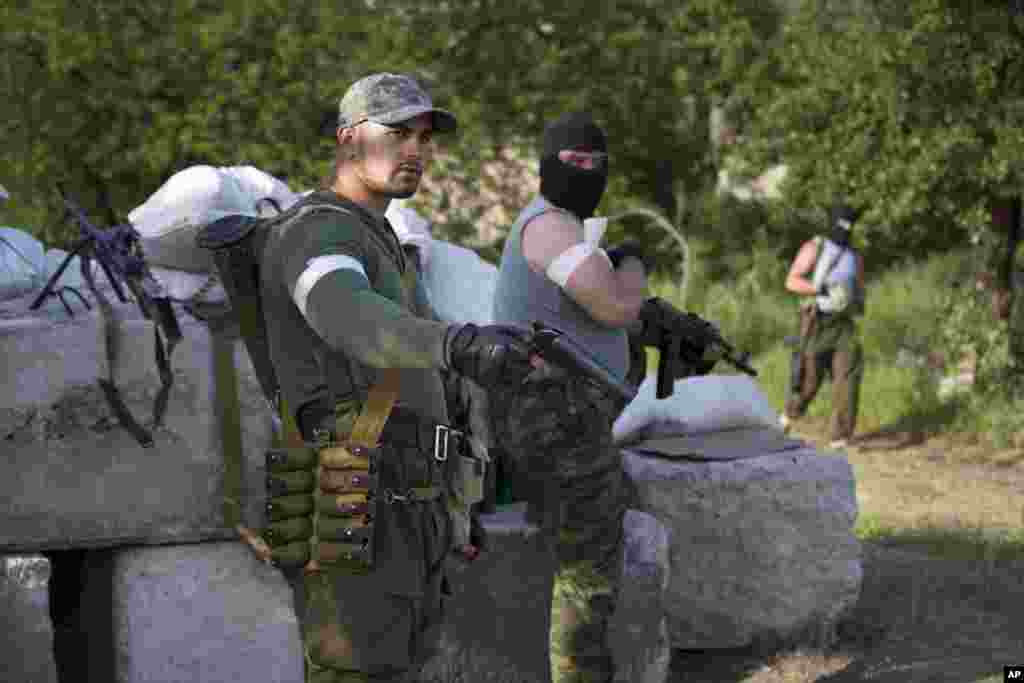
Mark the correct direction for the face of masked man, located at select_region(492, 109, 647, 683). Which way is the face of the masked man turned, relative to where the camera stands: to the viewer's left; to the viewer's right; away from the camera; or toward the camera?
toward the camera

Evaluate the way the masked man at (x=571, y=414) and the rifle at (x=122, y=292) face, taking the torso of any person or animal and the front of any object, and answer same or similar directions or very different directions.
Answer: very different directions

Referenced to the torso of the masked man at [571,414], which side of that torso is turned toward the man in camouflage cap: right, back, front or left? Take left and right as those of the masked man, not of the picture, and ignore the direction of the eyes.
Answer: right

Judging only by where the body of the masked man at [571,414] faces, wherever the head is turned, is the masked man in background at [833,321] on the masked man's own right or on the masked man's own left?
on the masked man's own left

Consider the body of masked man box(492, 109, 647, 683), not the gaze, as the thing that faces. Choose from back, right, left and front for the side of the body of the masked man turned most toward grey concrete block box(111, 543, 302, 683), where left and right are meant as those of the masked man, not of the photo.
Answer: back

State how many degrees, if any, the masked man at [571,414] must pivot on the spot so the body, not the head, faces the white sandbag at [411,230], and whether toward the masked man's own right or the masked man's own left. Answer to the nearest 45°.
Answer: approximately 135° to the masked man's own left

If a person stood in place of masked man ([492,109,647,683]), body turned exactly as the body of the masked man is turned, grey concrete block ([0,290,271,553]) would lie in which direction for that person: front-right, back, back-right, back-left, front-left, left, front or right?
back

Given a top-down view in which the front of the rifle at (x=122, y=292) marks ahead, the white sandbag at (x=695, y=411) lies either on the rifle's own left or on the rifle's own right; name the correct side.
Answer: on the rifle's own right

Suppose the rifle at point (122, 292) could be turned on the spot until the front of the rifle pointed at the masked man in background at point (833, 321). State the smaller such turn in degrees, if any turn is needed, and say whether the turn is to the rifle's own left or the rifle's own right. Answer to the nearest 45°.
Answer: approximately 90° to the rifle's own right

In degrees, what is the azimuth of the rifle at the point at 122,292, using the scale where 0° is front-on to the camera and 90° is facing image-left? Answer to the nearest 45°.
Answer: approximately 135°

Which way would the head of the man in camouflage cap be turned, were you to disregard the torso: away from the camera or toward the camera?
toward the camera

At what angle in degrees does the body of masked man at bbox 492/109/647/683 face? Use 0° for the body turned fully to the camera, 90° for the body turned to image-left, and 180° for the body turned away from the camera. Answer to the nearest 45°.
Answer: approximately 270°
